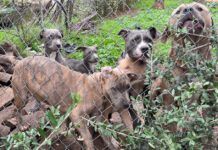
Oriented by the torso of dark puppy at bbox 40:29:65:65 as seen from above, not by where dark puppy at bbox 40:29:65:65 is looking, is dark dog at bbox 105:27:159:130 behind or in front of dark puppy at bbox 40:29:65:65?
in front

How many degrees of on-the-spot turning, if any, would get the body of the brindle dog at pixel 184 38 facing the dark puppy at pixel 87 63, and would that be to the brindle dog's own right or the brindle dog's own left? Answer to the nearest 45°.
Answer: approximately 135° to the brindle dog's own right

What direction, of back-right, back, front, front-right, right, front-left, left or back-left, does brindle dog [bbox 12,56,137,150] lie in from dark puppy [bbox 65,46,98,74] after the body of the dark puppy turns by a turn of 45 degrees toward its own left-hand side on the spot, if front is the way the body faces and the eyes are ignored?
right

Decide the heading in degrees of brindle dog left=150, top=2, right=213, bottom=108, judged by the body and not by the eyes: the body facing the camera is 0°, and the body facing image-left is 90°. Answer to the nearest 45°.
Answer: approximately 0°

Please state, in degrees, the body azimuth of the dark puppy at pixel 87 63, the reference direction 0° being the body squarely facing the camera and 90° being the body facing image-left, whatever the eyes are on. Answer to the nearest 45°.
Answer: approximately 315°

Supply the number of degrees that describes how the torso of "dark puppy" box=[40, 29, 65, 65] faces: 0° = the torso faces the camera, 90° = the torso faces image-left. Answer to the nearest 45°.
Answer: approximately 315°

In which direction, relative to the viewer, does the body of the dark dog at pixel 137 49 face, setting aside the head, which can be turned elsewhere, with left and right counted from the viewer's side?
facing the viewer and to the right of the viewer
